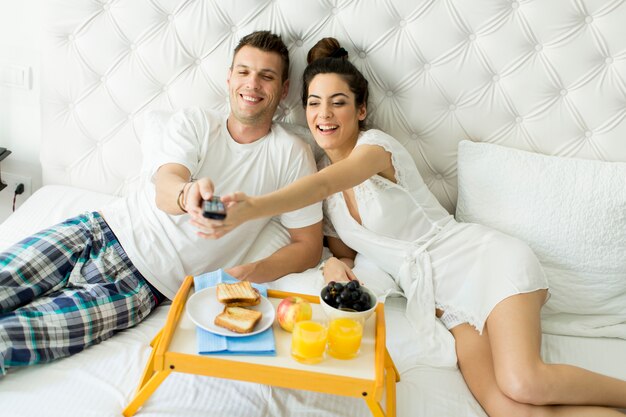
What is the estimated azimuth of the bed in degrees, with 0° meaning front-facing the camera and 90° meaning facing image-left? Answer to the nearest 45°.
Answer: approximately 0°

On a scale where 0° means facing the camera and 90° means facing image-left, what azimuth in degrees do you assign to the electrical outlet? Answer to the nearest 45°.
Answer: approximately 0°

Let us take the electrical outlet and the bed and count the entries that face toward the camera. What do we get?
2

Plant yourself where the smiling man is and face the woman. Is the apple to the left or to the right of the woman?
right
